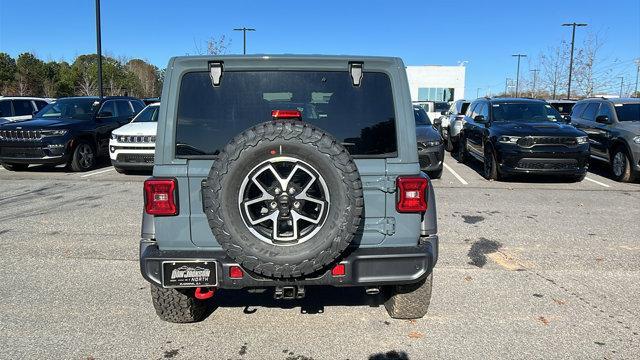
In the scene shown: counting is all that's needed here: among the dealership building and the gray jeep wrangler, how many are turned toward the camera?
1

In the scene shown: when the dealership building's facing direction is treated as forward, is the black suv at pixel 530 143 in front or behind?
in front

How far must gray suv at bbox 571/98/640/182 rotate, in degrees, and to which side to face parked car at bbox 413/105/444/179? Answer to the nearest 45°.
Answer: approximately 90° to its right

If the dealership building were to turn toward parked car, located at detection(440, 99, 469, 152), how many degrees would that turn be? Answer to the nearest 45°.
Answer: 0° — it already faces it

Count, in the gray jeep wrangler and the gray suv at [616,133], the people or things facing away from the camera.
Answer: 1

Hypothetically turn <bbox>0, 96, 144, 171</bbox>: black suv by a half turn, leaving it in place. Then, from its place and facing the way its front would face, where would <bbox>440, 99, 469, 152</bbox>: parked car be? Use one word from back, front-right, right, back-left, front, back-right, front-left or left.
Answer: front-right

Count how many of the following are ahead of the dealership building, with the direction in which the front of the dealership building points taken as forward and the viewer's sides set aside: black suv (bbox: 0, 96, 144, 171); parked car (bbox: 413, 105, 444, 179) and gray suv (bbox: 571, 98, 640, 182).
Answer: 3

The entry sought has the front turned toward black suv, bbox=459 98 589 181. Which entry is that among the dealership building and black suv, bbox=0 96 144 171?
the dealership building

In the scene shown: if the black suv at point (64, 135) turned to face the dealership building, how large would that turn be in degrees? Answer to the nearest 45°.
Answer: approximately 180°

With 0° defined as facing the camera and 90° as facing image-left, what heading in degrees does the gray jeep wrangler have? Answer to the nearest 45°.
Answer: approximately 180°

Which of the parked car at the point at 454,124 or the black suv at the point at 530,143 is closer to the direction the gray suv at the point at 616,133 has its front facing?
the black suv

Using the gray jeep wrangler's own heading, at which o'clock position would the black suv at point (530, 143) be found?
The black suv is roughly at 1 o'clock from the gray jeep wrangler.

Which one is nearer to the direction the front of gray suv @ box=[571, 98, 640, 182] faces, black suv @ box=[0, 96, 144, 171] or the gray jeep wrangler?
the gray jeep wrangler

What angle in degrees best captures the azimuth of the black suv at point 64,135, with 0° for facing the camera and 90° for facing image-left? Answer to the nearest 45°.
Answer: approximately 45°
